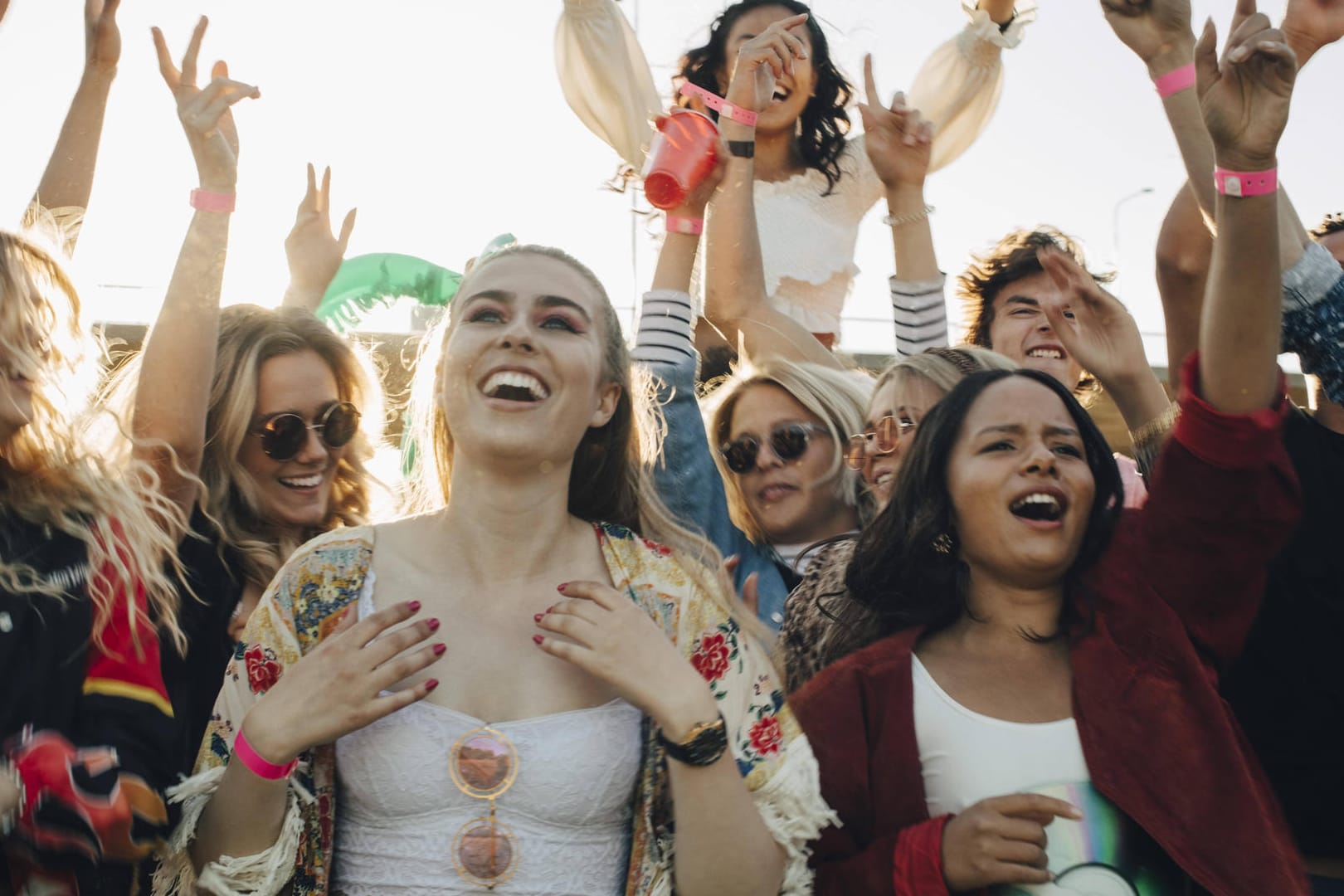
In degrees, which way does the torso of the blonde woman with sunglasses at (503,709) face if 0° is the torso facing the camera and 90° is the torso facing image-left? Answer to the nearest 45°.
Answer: approximately 0°

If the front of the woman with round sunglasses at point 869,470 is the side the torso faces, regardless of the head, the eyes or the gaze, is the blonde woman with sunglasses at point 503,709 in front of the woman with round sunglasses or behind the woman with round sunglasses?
in front

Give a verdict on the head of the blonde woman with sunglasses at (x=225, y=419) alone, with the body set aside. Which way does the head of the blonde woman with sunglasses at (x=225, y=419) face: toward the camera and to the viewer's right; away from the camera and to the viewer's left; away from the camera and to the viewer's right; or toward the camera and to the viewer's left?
toward the camera and to the viewer's right

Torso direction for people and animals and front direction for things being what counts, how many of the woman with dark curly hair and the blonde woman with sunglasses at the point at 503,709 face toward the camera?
2

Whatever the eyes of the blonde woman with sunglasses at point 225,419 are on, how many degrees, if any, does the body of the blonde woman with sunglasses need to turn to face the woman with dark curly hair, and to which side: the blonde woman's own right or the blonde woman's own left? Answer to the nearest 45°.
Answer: approximately 90° to the blonde woman's own left

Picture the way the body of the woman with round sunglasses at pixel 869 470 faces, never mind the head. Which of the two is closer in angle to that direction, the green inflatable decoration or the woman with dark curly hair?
the green inflatable decoration

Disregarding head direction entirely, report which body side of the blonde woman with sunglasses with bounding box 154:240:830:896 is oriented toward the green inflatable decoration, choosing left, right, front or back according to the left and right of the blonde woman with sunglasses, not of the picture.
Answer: back
